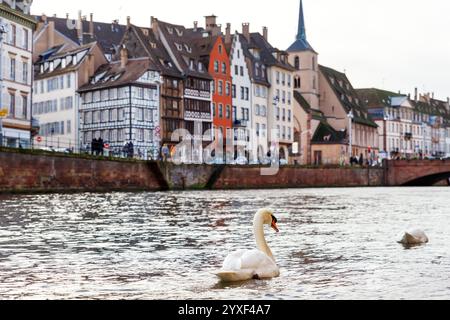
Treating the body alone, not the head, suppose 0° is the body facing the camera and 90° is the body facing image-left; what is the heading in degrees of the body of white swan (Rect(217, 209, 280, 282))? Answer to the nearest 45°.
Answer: approximately 270°
